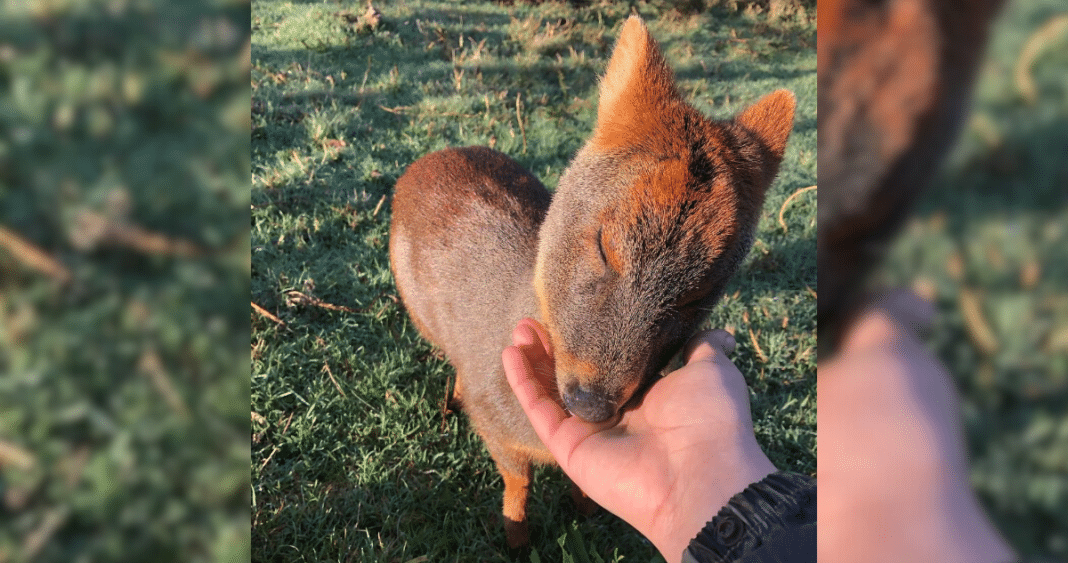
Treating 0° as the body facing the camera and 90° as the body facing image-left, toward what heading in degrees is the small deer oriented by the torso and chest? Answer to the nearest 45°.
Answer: approximately 315°
